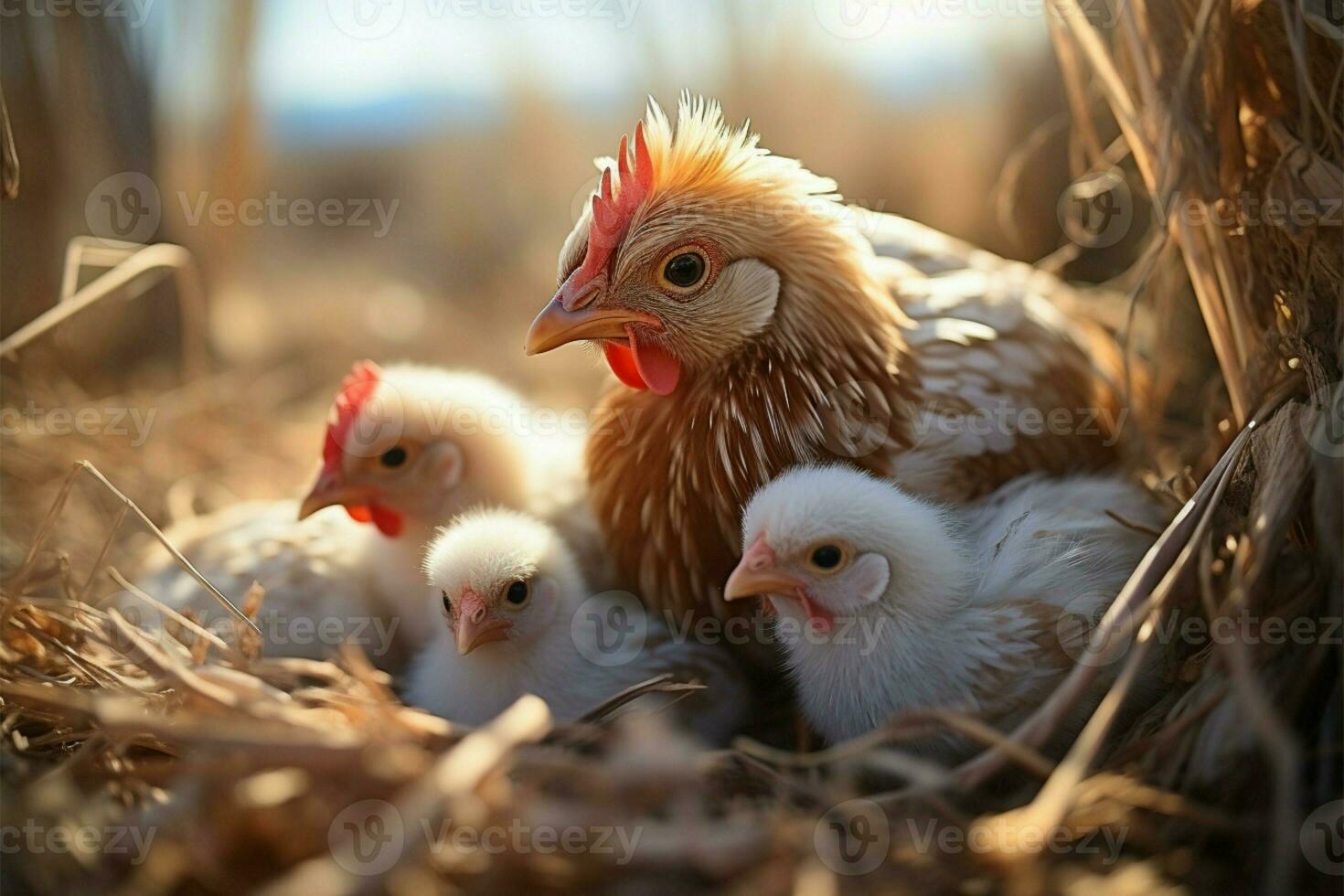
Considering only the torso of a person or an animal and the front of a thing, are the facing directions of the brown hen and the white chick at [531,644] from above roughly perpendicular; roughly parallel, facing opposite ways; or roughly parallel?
roughly parallel

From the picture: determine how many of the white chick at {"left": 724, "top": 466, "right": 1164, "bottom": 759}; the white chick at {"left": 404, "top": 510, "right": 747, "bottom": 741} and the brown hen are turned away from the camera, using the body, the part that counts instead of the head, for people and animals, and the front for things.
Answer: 0

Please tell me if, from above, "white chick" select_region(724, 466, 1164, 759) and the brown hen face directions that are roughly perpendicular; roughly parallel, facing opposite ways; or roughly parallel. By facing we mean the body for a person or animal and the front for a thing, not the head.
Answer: roughly parallel

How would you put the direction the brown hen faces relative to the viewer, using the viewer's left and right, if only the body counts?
facing the viewer and to the left of the viewer

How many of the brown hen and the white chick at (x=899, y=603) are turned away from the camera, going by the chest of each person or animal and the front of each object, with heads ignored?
0

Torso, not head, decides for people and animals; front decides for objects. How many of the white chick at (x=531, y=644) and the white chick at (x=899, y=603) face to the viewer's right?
0

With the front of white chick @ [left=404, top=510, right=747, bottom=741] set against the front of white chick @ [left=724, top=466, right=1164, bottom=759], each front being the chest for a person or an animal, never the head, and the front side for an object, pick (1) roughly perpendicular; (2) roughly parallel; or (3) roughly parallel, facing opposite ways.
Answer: roughly parallel

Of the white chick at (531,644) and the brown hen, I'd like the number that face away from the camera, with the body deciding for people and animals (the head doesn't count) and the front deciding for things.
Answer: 0

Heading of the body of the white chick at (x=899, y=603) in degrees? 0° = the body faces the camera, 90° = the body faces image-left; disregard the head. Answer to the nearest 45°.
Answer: approximately 45°
